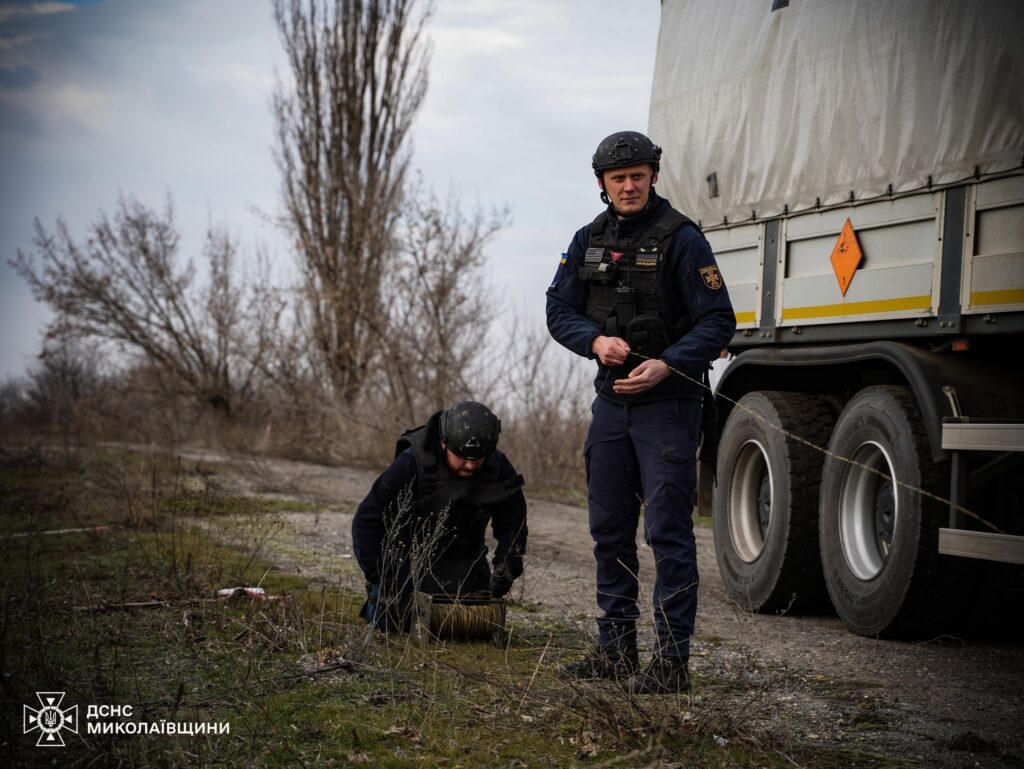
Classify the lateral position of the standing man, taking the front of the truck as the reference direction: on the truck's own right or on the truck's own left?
on the truck's own right

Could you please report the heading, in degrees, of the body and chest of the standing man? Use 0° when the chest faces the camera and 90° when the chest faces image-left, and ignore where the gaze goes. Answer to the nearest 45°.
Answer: approximately 45°

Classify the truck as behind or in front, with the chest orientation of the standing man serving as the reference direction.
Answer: behind

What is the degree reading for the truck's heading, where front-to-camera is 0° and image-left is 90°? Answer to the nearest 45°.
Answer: approximately 315°

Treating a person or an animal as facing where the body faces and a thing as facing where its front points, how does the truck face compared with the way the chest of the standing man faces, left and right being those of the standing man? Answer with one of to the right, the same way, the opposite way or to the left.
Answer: to the left
